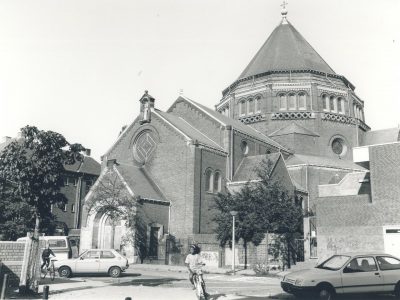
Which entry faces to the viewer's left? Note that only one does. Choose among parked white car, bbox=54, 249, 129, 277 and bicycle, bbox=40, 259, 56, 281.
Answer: the parked white car

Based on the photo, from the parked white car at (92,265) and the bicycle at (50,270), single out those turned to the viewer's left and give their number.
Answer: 1

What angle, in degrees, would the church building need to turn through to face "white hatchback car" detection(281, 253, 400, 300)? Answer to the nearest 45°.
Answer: approximately 45° to its left

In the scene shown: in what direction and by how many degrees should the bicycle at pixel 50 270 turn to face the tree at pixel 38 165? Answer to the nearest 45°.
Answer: approximately 45° to its right

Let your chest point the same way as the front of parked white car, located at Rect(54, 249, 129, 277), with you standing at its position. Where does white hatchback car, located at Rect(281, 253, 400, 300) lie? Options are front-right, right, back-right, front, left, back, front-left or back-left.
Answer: back-left

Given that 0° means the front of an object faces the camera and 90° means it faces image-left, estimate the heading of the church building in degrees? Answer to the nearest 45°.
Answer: approximately 45°

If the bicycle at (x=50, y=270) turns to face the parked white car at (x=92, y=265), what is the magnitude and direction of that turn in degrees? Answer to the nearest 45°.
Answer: approximately 90° to its left

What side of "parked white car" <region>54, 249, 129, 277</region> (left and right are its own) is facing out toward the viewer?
left

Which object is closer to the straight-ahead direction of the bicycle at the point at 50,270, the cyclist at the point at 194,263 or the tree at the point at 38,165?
the cyclist
